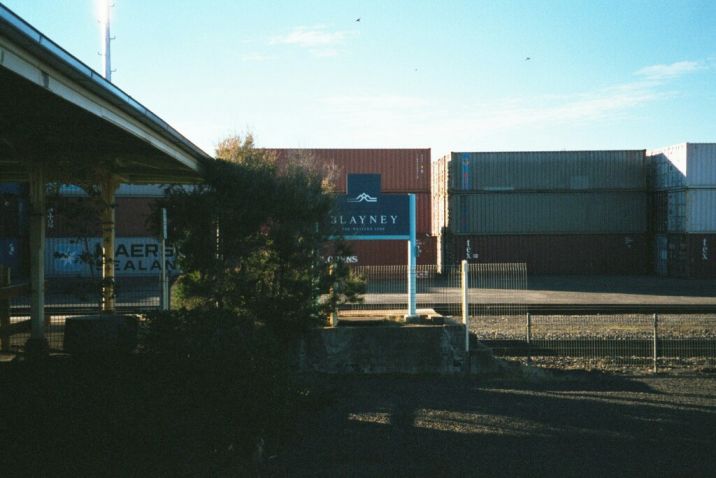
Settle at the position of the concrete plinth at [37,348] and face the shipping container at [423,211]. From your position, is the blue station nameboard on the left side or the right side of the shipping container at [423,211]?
right

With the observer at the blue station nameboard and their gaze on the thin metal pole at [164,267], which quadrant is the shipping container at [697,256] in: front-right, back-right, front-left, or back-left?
back-right

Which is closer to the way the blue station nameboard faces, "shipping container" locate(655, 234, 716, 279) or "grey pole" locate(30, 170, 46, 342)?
the grey pole

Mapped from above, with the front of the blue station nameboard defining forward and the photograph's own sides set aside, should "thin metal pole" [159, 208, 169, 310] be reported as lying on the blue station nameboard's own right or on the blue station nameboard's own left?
on the blue station nameboard's own right

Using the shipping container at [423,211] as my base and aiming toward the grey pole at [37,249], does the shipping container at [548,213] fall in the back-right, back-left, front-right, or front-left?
back-left

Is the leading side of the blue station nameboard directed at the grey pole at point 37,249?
no

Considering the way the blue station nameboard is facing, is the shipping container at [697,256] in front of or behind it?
behind

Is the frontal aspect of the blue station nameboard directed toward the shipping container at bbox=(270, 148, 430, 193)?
no

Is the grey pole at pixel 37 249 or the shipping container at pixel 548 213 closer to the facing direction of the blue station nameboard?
the grey pole

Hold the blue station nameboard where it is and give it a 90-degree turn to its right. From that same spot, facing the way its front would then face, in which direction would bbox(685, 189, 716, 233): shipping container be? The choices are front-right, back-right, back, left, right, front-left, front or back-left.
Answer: back-right

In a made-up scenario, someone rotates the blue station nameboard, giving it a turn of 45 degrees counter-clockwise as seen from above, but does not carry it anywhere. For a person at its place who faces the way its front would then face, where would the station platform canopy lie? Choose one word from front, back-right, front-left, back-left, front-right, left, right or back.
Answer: right

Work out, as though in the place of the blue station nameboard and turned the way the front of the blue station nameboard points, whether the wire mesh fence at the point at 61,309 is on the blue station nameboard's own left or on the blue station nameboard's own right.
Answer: on the blue station nameboard's own right

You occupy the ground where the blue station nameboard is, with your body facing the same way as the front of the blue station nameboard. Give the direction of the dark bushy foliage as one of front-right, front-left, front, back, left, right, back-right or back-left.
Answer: front-right

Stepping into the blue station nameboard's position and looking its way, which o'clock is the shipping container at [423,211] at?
The shipping container is roughly at 6 o'clock from the blue station nameboard.

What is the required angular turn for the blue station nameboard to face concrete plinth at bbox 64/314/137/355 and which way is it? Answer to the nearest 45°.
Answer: approximately 45° to its right

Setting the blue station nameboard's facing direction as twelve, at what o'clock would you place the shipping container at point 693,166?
The shipping container is roughly at 7 o'clock from the blue station nameboard.

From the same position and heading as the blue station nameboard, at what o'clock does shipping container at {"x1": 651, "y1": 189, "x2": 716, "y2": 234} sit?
The shipping container is roughly at 7 o'clock from the blue station nameboard.

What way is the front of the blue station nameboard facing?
toward the camera
